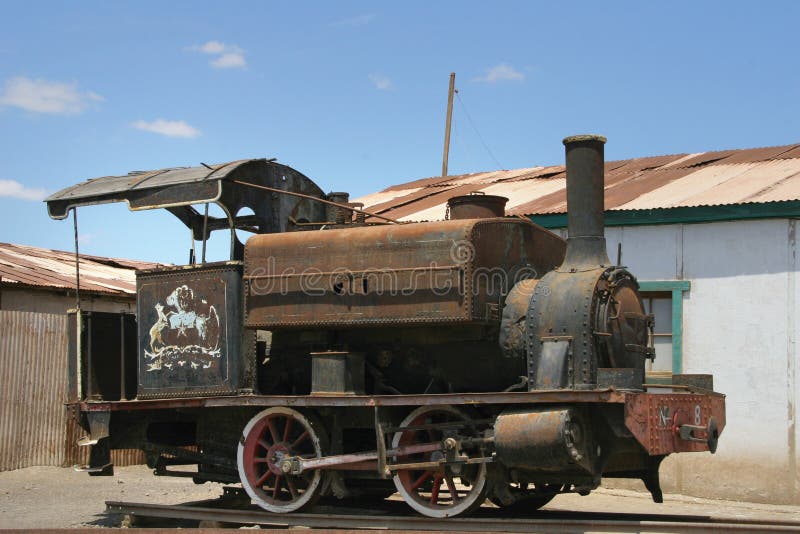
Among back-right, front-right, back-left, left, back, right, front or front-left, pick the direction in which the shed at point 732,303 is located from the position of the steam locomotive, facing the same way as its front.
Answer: left

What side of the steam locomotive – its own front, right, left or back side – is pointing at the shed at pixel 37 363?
back

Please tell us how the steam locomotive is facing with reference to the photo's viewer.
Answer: facing the viewer and to the right of the viewer

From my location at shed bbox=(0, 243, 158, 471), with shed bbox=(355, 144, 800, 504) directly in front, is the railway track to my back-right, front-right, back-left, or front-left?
front-right
